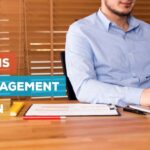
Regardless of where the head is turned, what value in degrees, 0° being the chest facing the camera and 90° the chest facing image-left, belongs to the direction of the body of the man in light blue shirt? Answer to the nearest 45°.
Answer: approximately 315°

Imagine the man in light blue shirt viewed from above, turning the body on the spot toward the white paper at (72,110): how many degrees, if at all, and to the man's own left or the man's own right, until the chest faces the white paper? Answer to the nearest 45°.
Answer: approximately 45° to the man's own right
